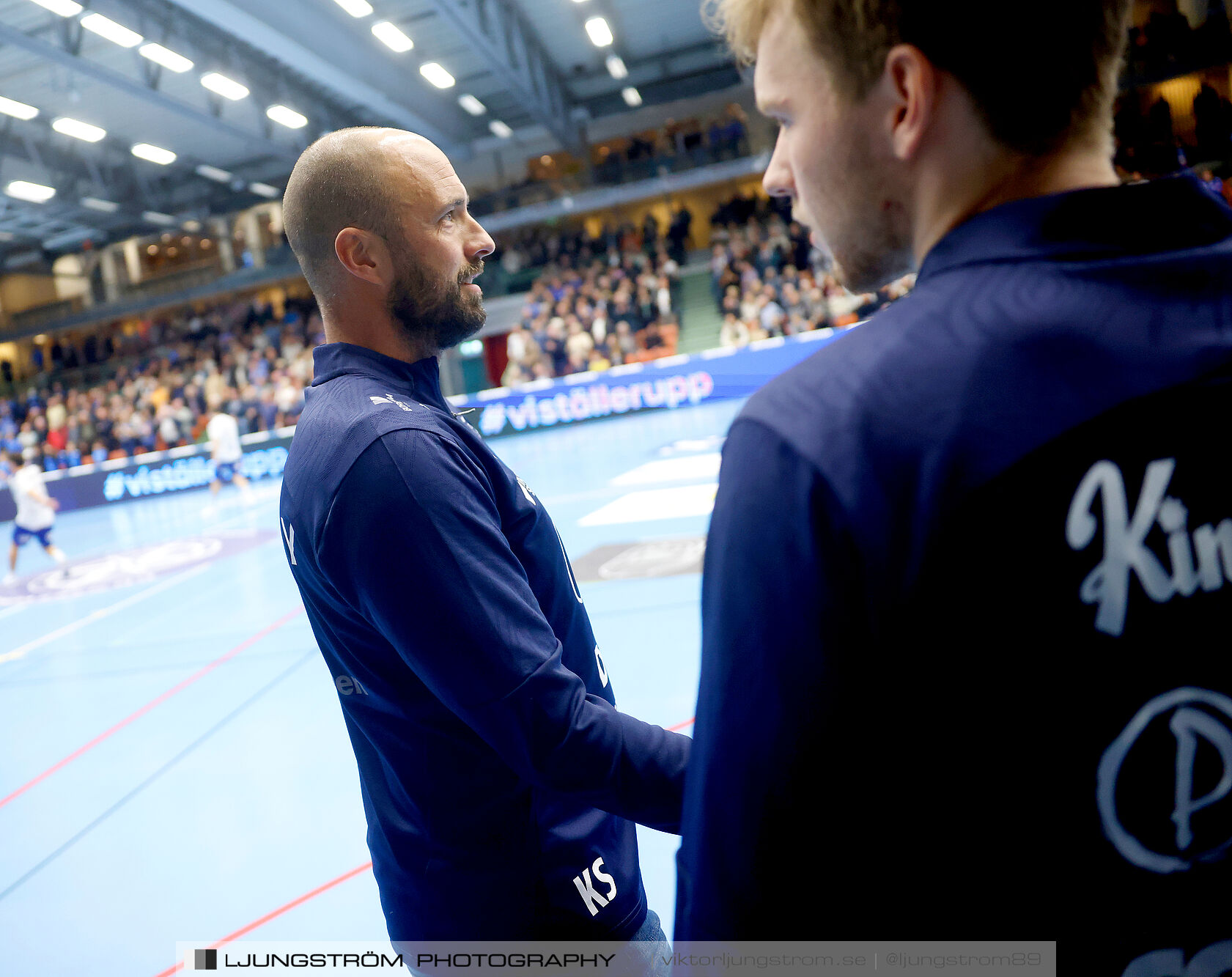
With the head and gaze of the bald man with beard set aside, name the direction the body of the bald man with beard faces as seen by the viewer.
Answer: to the viewer's right

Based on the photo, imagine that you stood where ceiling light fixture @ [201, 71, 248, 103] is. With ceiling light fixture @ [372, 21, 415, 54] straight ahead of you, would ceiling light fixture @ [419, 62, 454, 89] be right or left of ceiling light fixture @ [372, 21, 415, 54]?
left

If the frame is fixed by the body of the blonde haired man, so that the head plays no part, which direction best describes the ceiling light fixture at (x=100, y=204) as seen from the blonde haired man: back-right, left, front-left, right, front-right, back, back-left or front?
front

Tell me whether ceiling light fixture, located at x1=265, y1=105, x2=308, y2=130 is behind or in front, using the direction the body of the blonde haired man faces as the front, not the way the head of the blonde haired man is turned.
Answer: in front

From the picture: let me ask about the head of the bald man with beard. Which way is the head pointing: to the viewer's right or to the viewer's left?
to the viewer's right

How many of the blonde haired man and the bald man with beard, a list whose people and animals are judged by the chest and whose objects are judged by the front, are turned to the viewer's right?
1

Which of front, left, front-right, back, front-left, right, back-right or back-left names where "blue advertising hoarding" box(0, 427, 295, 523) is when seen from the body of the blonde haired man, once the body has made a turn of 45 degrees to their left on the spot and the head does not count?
front-right

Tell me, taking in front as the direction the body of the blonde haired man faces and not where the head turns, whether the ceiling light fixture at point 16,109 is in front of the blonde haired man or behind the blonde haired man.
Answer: in front

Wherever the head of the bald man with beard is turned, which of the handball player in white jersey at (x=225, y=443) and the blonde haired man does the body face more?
the blonde haired man

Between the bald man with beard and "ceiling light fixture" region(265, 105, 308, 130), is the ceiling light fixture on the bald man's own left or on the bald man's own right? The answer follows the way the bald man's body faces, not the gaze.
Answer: on the bald man's own left

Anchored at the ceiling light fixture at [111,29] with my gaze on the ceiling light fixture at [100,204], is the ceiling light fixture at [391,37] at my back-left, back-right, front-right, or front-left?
front-right

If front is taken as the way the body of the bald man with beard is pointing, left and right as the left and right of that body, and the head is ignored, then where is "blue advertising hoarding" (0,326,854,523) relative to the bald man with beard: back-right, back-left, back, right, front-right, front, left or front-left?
left

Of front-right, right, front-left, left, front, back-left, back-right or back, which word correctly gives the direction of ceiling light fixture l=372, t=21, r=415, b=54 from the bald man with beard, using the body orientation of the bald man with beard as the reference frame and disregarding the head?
left

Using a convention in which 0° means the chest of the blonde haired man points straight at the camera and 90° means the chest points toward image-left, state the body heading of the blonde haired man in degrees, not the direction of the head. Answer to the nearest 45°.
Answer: approximately 135°

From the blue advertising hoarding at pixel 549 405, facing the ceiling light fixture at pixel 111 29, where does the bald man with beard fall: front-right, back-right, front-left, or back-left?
front-left
